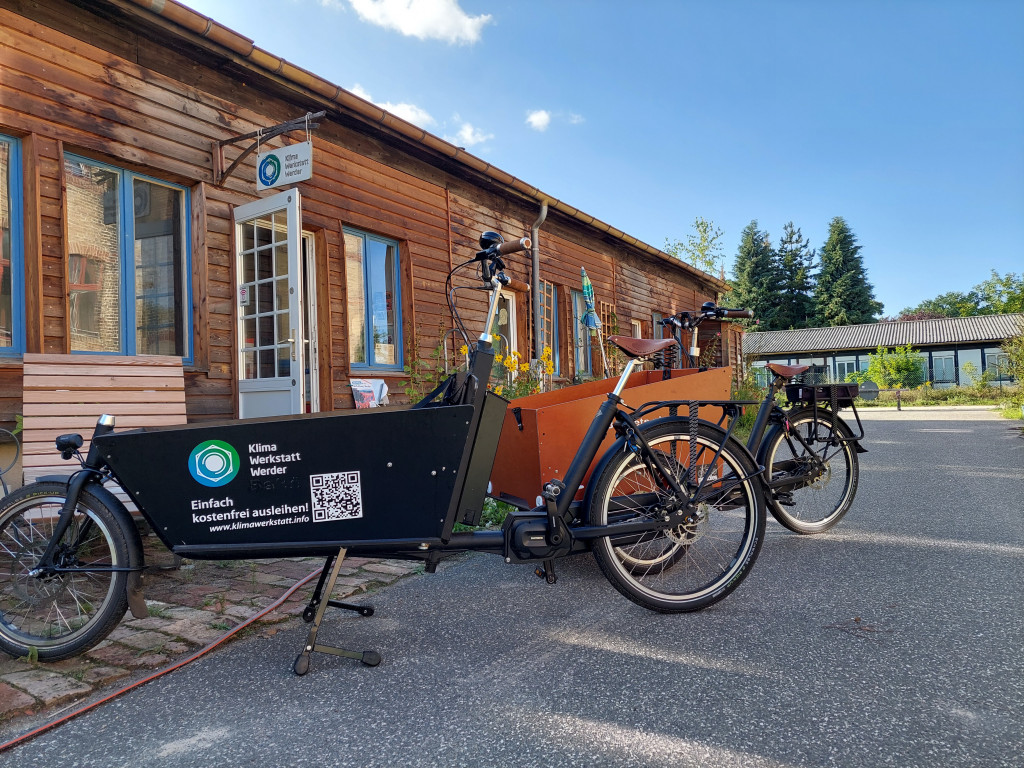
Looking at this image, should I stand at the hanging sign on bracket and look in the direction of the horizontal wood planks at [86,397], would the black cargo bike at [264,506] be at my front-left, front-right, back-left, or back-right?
front-left

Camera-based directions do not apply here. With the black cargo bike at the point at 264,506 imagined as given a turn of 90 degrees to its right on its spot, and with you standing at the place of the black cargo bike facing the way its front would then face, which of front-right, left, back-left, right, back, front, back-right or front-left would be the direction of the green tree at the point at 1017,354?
front-right

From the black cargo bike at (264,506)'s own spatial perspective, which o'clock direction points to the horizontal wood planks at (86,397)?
The horizontal wood planks is roughly at 2 o'clock from the black cargo bike.

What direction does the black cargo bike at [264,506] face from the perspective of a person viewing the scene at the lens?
facing to the left of the viewer

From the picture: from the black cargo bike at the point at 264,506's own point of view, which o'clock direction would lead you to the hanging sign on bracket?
The hanging sign on bracket is roughly at 3 o'clock from the black cargo bike.
